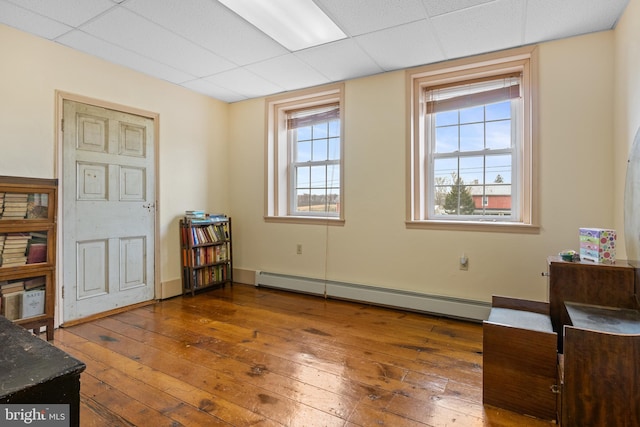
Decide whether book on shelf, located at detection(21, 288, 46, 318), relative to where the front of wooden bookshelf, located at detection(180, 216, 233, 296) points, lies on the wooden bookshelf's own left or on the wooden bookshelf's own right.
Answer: on the wooden bookshelf's own right

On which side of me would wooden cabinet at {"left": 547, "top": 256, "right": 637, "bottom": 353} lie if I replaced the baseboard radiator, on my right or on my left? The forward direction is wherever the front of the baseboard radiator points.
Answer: on my left

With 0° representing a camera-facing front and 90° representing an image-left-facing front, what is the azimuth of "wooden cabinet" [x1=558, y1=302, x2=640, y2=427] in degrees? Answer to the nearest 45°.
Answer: approximately 90°

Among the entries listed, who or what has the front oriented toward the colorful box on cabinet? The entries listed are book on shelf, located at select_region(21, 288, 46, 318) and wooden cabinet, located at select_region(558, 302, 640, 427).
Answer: the book on shelf

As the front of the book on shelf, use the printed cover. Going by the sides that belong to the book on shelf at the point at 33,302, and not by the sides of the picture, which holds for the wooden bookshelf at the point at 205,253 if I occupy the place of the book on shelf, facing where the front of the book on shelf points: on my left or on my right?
on my left

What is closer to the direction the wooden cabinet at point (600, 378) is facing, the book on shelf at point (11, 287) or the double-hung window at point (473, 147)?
the book on shelf

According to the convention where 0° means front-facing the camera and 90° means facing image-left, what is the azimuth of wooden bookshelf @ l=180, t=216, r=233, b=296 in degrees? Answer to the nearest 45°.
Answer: approximately 315°

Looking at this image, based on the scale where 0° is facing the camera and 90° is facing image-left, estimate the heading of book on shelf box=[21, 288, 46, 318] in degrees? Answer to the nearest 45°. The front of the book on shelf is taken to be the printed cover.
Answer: approximately 315°

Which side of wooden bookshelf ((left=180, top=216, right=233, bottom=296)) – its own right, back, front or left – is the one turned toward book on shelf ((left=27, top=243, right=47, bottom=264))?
right

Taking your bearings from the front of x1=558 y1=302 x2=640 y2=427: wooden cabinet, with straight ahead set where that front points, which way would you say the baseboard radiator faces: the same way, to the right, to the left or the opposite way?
to the left

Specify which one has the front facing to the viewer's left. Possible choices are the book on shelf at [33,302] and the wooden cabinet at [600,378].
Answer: the wooden cabinet

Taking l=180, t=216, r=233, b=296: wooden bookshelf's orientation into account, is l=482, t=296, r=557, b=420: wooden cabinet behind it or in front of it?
in front
